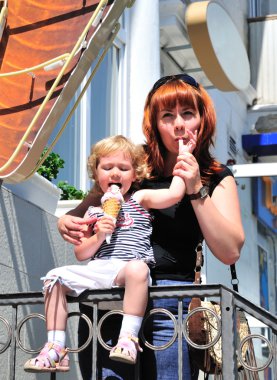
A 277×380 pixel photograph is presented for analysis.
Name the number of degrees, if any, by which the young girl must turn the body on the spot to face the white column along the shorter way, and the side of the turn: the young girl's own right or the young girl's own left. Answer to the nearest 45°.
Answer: approximately 135° to the young girl's own right

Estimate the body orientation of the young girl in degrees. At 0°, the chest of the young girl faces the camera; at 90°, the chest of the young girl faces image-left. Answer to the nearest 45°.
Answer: approximately 45°
